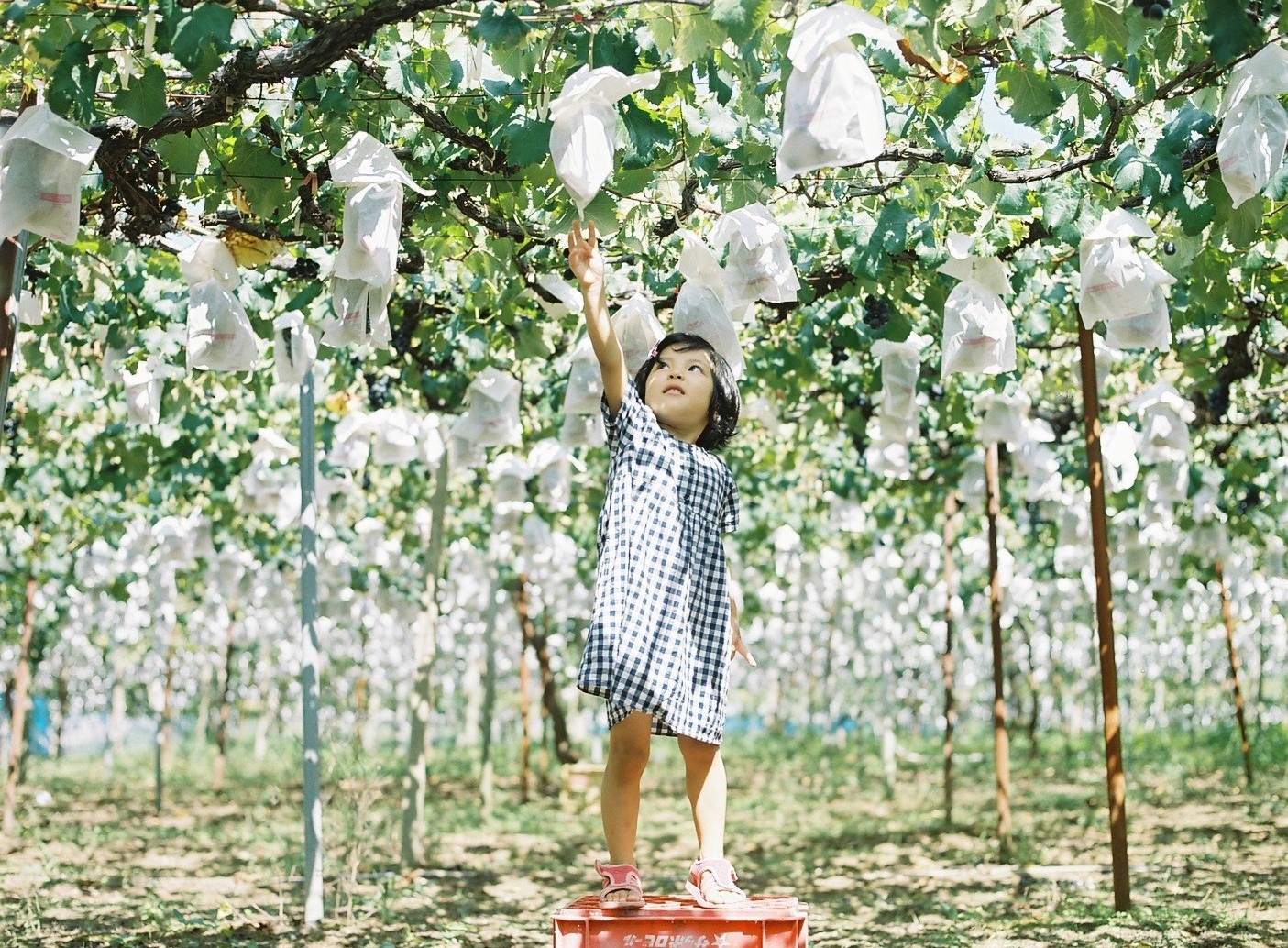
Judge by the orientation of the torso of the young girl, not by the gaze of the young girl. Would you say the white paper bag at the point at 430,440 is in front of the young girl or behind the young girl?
behind

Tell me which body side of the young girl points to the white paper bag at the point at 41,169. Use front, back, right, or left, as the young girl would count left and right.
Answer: right

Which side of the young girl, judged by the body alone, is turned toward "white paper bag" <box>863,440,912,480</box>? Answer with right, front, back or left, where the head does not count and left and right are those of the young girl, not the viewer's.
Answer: back

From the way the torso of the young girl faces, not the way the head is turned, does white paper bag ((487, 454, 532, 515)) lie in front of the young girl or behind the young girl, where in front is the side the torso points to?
behind

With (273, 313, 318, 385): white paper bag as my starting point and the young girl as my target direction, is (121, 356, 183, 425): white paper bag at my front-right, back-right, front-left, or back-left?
back-right

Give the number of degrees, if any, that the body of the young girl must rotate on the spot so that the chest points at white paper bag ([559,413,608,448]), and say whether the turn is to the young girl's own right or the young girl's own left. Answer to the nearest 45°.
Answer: approximately 180°

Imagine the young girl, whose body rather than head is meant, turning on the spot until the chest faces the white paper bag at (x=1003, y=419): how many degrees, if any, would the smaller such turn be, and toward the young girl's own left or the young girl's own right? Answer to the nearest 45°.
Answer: approximately 135° to the young girl's own left

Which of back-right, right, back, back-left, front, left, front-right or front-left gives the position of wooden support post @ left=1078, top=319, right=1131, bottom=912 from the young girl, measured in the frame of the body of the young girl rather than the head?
back-left

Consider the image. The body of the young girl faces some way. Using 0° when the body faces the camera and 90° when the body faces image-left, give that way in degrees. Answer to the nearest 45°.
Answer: approximately 0°
